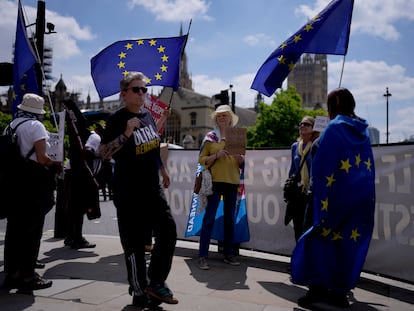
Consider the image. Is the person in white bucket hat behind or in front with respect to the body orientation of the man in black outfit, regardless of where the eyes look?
behind

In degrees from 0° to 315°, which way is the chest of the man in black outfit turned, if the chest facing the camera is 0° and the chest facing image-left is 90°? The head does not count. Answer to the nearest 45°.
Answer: approximately 315°

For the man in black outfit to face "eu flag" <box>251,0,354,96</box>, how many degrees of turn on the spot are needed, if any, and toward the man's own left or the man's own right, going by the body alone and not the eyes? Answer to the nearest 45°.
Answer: approximately 90° to the man's own left

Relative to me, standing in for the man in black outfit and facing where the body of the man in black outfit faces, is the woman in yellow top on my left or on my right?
on my left

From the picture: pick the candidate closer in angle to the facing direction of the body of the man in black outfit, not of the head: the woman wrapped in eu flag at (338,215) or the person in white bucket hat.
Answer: the woman wrapped in eu flag
